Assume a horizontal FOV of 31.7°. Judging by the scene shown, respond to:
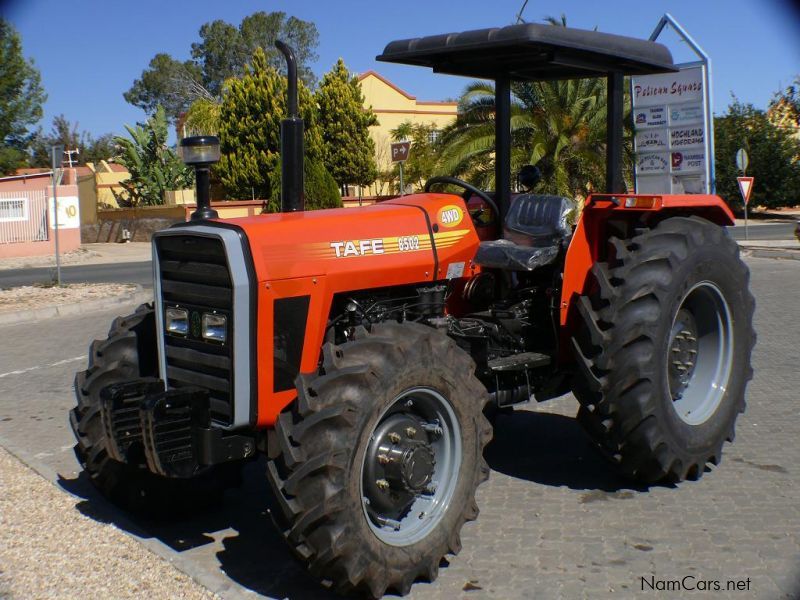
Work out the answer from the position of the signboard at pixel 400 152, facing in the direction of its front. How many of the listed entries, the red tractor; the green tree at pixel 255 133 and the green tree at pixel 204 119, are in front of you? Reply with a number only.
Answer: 1

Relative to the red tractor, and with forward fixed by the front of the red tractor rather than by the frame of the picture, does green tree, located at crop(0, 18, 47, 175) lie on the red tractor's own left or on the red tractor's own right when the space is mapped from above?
on the red tractor's own right

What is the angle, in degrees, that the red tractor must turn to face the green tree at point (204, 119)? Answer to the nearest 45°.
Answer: approximately 135° to its right

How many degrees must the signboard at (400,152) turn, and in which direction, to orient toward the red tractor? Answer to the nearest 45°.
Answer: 0° — it already faces it

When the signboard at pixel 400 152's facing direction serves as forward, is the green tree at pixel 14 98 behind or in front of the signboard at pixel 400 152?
behind

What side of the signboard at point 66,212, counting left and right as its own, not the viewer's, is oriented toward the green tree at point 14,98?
back

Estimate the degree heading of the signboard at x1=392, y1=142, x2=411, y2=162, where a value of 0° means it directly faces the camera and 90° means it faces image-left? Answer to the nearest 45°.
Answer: approximately 0°

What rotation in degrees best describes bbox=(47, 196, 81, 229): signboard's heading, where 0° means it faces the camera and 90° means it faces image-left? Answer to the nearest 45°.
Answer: approximately 0°

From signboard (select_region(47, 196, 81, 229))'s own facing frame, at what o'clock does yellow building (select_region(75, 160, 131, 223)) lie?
The yellow building is roughly at 6 o'clock from the signboard.

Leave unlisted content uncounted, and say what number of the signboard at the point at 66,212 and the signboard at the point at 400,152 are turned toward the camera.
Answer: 2

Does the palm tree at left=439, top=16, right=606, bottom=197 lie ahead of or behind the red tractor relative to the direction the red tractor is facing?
behind
